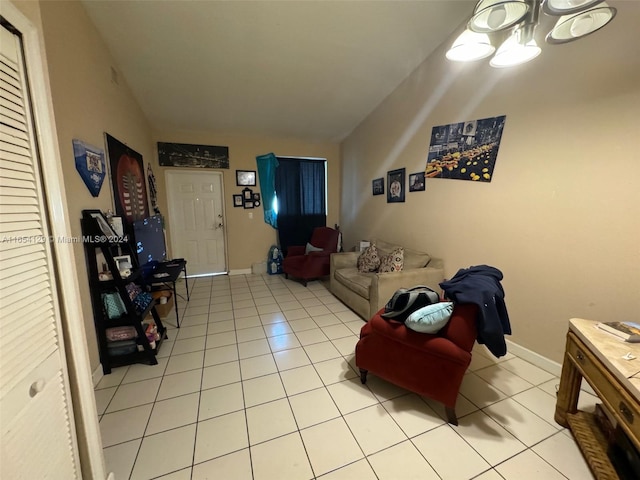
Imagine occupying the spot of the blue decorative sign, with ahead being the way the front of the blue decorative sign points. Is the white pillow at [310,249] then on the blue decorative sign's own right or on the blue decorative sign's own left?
on the blue decorative sign's own left

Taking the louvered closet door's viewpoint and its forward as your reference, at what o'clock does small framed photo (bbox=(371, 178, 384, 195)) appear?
The small framed photo is roughly at 10 o'clock from the louvered closet door.

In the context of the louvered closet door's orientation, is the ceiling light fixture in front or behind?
in front

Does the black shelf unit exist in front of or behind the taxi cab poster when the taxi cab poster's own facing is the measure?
in front

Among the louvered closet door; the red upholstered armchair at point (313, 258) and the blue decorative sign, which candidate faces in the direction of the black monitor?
the red upholstered armchair

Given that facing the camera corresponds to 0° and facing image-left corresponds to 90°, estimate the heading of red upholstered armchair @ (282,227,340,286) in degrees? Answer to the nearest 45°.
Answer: approximately 45°

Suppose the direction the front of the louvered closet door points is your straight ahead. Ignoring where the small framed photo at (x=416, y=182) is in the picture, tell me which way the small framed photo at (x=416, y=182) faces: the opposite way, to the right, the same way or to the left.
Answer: the opposite way

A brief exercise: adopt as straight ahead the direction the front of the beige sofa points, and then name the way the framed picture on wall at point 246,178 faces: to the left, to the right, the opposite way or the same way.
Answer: to the left
